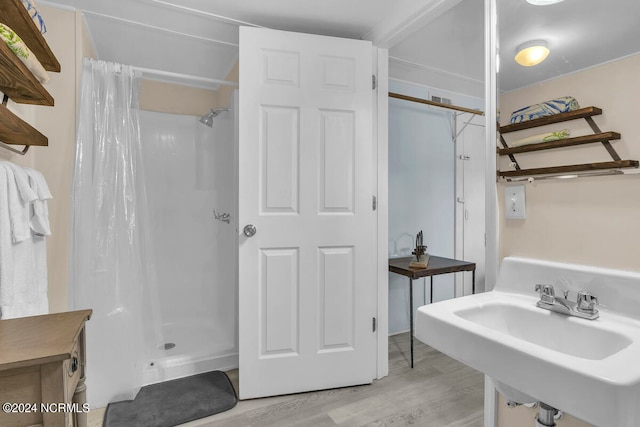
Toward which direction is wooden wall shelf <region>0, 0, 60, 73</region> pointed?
to the viewer's right

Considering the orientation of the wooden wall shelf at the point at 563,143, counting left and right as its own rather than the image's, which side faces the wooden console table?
right

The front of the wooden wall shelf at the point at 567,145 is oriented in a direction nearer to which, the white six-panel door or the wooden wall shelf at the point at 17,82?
the wooden wall shelf

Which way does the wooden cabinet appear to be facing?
to the viewer's right

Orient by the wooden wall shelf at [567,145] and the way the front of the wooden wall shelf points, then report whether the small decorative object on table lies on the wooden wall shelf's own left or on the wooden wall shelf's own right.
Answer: on the wooden wall shelf's own right

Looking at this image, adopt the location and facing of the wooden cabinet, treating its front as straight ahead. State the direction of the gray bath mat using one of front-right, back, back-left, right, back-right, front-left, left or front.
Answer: front-left

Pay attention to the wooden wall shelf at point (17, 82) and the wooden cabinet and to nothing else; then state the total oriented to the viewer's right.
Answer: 2

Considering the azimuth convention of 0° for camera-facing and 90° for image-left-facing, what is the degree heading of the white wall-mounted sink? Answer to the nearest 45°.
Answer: approximately 45°

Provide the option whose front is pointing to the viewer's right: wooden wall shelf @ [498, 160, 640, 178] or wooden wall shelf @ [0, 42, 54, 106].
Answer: wooden wall shelf @ [0, 42, 54, 106]

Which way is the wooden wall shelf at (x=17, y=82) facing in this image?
to the viewer's right

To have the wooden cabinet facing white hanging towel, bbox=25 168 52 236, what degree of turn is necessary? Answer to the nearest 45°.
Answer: approximately 90° to its left

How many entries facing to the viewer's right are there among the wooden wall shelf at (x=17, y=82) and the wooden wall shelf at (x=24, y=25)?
2
